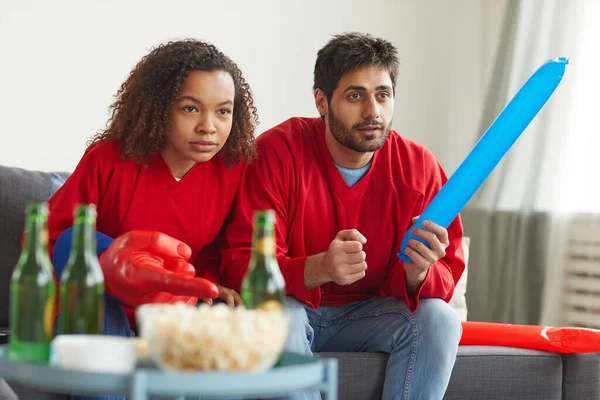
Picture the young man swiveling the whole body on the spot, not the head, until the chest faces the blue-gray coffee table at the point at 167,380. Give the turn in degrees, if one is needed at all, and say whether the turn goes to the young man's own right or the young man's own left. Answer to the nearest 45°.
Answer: approximately 45° to the young man's own right

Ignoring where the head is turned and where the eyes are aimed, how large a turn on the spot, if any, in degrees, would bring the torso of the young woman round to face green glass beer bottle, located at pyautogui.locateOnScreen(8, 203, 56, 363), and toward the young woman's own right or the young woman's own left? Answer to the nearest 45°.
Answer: approximately 45° to the young woman's own right

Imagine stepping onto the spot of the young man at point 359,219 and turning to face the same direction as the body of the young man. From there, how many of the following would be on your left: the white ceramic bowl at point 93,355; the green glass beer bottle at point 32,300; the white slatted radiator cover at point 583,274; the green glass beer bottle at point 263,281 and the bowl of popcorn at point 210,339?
1

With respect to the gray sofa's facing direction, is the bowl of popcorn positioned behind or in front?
in front

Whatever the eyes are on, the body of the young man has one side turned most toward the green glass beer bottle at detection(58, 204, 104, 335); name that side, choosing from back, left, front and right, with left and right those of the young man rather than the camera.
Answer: right

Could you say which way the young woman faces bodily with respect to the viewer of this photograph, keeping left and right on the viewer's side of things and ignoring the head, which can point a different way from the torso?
facing the viewer and to the right of the viewer

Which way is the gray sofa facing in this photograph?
toward the camera

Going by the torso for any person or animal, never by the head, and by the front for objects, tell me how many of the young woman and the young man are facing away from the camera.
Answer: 0

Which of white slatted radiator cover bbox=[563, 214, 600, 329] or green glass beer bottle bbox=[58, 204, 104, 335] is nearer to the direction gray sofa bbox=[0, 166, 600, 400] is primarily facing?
the green glass beer bottle

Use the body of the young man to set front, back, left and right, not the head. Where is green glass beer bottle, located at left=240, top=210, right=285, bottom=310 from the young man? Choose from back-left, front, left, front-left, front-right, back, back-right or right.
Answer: front-right

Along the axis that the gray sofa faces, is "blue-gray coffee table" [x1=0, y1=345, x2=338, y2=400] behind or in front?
in front
